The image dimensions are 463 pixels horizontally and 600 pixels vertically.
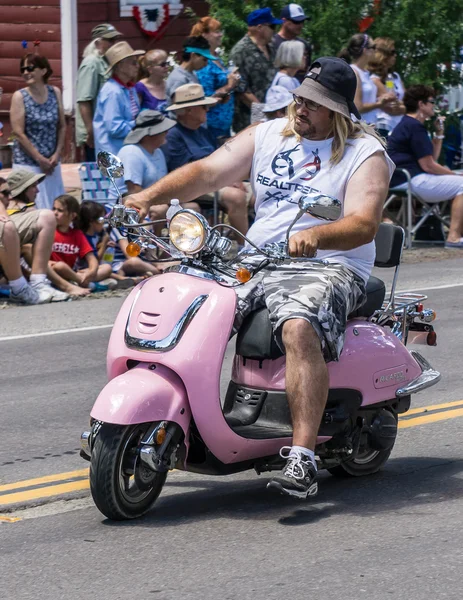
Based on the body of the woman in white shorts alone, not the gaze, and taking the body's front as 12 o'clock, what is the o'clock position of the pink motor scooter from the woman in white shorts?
The pink motor scooter is roughly at 3 o'clock from the woman in white shorts.

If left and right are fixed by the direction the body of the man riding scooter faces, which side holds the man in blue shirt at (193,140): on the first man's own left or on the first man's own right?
on the first man's own right

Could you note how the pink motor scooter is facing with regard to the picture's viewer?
facing the viewer and to the left of the viewer

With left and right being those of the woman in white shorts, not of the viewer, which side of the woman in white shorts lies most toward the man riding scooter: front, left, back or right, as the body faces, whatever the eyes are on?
right

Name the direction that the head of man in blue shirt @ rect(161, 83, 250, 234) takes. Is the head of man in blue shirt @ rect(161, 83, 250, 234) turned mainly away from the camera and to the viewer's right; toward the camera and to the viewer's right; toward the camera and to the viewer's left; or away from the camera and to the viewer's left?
toward the camera and to the viewer's right

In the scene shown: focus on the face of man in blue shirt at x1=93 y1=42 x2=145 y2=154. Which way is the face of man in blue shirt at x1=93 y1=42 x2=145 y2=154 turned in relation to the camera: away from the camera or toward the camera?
toward the camera

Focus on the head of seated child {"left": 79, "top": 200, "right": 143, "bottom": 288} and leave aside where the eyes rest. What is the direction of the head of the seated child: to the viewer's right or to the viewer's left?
to the viewer's right

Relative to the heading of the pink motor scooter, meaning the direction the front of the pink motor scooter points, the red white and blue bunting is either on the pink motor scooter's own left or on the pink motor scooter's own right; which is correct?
on the pink motor scooter's own right

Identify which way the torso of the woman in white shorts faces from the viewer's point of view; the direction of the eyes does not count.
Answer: to the viewer's right

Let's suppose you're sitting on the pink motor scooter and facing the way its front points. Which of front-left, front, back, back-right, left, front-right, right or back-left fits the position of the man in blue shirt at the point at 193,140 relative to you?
back-right
